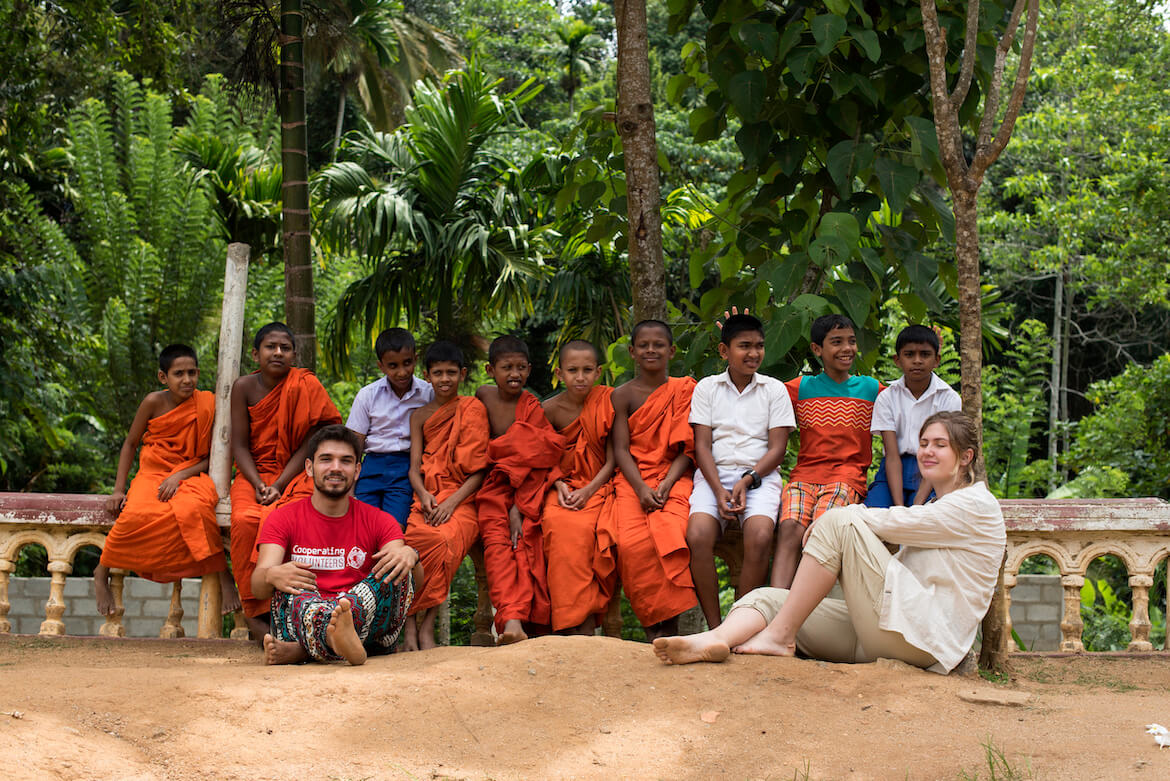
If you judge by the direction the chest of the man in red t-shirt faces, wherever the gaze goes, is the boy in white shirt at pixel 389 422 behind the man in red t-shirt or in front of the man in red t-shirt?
behind

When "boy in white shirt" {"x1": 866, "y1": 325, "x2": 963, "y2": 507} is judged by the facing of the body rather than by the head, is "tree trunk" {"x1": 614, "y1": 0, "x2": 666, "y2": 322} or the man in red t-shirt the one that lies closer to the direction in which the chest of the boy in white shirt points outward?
the man in red t-shirt

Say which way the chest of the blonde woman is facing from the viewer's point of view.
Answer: to the viewer's left

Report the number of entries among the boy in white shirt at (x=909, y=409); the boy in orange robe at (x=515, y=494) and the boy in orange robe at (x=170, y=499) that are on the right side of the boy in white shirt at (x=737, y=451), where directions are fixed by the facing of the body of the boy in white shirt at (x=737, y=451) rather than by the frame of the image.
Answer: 2

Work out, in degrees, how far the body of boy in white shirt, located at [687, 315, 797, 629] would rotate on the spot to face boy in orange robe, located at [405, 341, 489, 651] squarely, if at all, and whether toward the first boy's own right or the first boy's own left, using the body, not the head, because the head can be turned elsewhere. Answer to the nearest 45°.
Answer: approximately 90° to the first boy's own right
